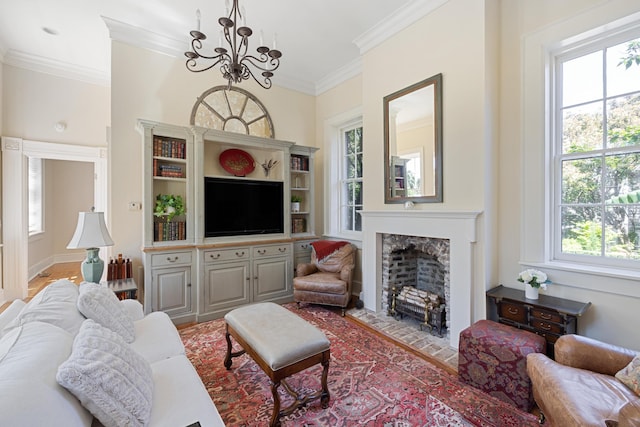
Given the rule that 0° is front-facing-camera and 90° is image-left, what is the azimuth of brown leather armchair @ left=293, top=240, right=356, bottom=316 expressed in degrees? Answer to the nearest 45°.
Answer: approximately 45°

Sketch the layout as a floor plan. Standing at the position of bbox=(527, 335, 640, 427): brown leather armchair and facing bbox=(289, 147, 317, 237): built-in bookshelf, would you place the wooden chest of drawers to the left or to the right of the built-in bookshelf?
right

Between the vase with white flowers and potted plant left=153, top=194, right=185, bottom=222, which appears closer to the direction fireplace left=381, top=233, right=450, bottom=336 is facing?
the potted plant

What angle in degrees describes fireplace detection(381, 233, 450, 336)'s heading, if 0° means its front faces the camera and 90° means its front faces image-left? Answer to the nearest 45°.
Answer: approximately 45°

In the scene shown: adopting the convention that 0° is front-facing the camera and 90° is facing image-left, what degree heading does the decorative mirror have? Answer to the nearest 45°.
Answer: approximately 45°

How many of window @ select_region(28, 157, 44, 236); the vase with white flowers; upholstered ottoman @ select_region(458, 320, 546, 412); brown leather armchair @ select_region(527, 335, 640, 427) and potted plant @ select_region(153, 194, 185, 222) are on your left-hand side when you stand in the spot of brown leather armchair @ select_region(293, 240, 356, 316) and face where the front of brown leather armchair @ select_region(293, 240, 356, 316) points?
3
